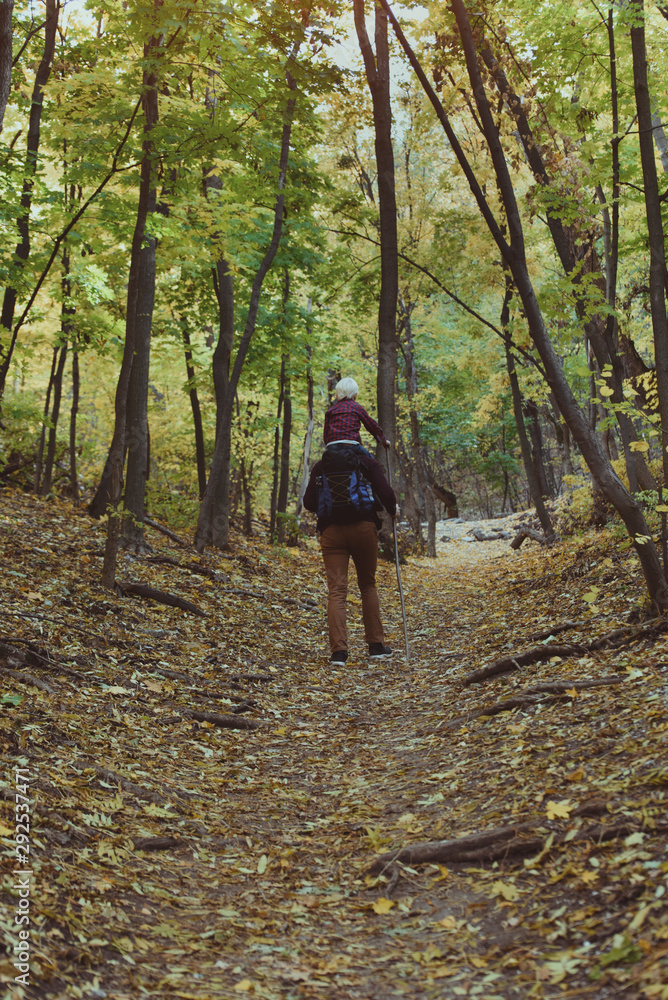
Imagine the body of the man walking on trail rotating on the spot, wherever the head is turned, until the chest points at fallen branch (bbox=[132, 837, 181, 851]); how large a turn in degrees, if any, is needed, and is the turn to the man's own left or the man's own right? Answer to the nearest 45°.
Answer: approximately 180°

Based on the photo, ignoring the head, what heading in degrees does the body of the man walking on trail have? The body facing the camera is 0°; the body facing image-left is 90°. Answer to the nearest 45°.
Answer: approximately 180°

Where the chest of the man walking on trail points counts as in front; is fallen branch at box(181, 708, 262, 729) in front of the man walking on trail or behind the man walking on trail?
behind

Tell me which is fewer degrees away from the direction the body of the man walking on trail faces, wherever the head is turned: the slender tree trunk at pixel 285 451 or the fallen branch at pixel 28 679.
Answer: the slender tree trunk

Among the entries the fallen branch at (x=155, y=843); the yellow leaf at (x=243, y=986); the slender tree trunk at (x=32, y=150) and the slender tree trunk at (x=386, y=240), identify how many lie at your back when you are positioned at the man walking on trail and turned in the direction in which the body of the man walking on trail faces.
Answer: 2

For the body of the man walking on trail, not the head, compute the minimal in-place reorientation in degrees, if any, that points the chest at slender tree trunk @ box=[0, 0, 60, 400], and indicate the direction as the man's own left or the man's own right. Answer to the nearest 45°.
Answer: approximately 45° to the man's own left

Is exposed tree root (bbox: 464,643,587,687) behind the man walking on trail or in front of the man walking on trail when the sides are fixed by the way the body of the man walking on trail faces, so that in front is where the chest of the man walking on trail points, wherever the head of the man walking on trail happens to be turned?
behind

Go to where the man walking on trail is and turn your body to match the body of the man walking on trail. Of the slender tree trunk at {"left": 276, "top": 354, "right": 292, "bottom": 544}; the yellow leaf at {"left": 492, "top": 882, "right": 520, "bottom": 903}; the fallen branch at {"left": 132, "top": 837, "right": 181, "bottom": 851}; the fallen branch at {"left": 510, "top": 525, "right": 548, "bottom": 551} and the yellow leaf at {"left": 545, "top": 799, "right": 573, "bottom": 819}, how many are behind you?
3

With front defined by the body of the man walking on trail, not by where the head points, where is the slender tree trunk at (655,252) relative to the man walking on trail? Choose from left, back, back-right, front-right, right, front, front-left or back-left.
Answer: front-right
